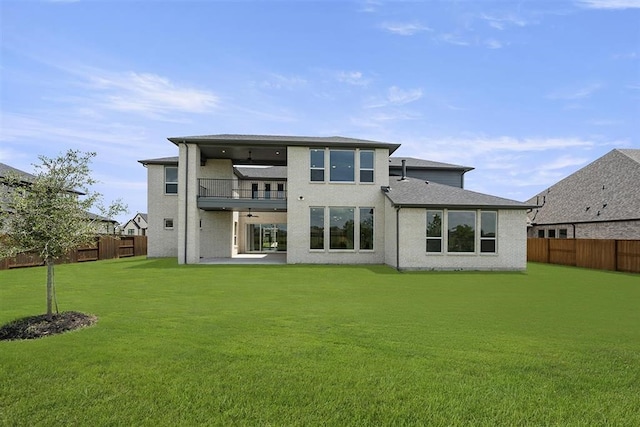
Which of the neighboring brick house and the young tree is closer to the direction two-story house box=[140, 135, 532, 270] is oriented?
the neighboring brick house

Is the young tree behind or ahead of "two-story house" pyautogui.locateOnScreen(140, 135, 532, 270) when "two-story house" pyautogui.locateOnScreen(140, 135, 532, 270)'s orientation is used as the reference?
behind

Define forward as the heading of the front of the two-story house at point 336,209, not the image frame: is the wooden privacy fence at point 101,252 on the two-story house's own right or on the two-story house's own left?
on the two-story house's own left

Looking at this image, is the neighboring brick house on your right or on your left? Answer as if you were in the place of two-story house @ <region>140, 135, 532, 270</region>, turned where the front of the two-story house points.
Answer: on your right

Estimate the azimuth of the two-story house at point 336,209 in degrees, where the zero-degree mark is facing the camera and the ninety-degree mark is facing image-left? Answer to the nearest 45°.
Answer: approximately 180°

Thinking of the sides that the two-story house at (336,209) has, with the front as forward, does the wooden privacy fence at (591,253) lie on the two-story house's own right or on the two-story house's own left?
on the two-story house's own right
